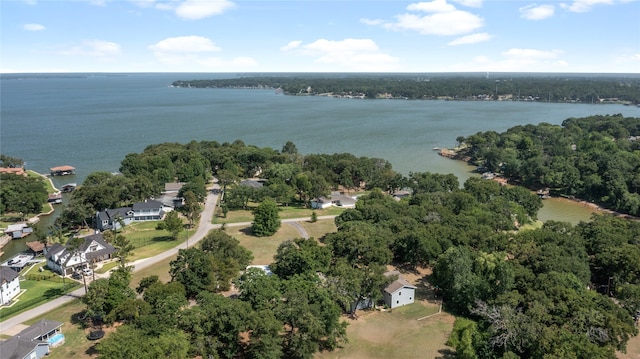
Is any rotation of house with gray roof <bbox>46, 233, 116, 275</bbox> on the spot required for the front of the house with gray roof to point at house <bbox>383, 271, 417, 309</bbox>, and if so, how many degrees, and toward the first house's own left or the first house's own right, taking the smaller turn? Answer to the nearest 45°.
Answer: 0° — it already faces it

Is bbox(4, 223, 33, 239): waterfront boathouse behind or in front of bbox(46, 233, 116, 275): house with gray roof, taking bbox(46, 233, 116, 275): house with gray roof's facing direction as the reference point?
behind

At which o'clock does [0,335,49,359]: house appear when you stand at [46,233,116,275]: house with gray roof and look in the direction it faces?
The house is roughly at 2 o'clock from the house with gray roof.

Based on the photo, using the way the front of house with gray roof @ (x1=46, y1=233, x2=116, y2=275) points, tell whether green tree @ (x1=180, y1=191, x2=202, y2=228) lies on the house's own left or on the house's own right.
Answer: on the house's own left

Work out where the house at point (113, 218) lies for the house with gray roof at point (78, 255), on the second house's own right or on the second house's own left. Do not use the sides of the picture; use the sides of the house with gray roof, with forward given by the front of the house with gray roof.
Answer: on the second house's own left

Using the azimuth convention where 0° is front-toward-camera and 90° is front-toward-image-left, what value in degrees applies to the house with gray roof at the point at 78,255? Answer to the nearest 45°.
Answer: approximately 315°

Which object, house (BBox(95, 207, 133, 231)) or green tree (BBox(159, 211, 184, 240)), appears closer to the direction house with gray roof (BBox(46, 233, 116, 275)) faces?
the green tree

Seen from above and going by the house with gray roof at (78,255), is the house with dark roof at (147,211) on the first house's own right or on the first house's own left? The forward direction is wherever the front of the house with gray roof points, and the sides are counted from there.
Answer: on the first house's own left

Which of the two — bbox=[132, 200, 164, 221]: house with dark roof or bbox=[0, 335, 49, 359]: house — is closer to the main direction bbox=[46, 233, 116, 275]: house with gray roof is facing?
the house

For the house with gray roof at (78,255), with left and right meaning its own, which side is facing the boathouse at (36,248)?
back
